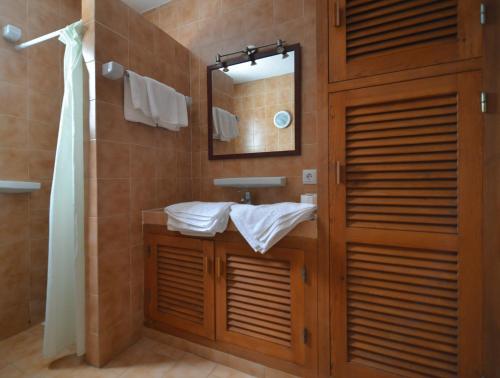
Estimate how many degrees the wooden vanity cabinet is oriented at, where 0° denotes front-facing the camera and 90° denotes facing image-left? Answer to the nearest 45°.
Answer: approximately 45°

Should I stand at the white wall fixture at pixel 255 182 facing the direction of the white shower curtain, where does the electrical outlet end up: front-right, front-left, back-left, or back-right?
back-left

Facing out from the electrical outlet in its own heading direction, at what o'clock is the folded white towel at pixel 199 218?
The folded white towel is roughly at 2 o'clock from the electrical outlet.

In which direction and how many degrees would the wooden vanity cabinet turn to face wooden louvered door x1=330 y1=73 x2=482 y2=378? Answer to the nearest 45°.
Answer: approximately 90° to its left

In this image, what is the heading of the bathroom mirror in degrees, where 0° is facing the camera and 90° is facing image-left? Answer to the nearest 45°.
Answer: approximately 45°

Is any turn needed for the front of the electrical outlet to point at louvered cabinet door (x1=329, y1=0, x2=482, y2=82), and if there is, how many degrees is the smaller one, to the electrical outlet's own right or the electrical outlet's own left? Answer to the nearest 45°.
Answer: approximately 45° to the electrical outlet's own left

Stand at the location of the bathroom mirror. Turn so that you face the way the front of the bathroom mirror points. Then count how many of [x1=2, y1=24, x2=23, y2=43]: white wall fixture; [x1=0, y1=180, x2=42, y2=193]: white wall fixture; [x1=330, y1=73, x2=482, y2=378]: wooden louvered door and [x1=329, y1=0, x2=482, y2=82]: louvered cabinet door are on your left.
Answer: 2
